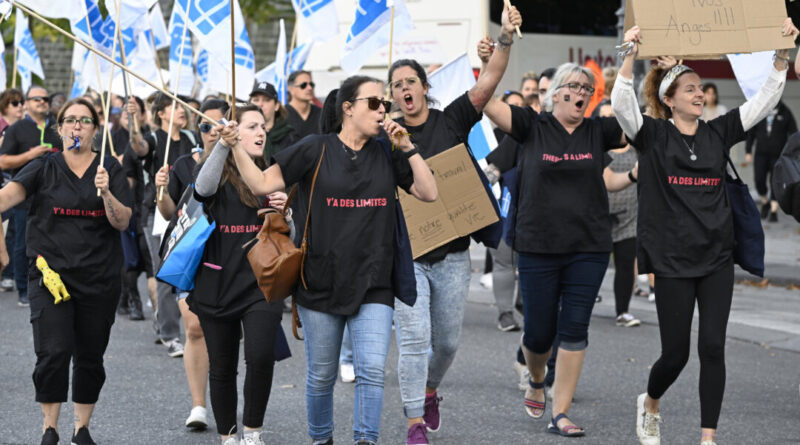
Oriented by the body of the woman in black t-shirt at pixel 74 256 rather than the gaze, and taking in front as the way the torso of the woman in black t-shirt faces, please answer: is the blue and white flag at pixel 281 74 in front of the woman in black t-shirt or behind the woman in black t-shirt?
behind

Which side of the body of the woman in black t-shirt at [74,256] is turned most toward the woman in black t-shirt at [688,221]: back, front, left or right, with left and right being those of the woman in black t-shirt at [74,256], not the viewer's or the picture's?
left

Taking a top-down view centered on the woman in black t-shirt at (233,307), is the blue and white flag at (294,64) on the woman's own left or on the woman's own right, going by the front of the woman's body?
on the woman's own left

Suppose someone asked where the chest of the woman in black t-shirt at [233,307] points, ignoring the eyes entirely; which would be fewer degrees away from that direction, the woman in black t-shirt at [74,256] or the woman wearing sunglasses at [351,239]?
the woman wearing sunglasses

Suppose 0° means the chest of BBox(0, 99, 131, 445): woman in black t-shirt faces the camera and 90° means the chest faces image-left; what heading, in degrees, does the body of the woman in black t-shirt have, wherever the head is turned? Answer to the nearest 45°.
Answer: approximately 0°

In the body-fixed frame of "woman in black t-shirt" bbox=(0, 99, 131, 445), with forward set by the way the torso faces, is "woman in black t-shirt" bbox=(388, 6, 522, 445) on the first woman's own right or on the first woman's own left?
on the first woman's own left

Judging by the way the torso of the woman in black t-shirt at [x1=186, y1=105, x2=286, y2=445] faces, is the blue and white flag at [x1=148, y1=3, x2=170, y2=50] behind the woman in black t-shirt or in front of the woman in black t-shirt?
behind

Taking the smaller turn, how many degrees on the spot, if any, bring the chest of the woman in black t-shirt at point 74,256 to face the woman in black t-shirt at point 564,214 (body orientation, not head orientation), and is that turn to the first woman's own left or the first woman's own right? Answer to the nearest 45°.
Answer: approximately 90° to the first woman's own left

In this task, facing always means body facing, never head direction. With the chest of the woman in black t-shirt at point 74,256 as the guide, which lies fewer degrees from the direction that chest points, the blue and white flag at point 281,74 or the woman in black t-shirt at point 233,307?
the woman in black t-shirt
